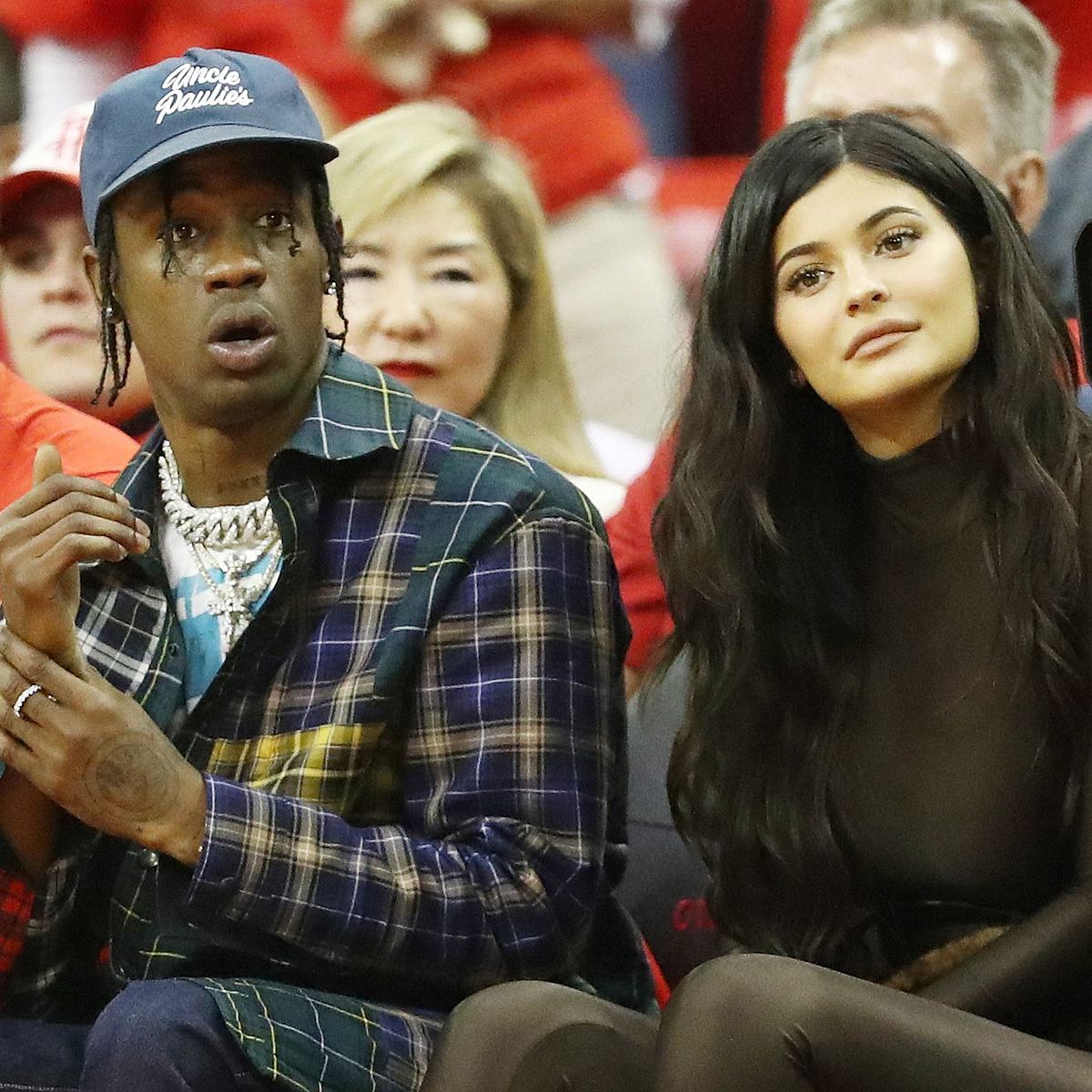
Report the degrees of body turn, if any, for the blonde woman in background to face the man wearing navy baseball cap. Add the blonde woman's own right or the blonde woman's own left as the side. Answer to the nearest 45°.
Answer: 0° — they already face them

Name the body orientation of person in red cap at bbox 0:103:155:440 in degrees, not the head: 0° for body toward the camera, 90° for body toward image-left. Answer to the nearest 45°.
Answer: approximately 0°

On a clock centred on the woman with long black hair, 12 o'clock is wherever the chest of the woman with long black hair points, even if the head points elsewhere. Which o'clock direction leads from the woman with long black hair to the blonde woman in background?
The blonde woman in background is roughly at 5 o'clock from the woman with long black hair.

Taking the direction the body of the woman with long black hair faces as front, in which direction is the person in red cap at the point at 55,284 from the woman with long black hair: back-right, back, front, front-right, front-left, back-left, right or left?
back-right

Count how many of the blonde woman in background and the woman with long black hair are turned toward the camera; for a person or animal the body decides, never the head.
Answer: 2

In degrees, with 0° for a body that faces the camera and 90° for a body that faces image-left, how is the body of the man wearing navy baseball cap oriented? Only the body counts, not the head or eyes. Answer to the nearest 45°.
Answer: approximately 45°

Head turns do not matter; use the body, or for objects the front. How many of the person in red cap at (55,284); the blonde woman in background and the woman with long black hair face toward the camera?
3

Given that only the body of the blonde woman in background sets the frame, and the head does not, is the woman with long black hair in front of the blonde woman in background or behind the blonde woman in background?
in front

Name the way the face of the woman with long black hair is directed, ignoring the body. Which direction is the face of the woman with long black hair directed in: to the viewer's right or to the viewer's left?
to the viewer's left
